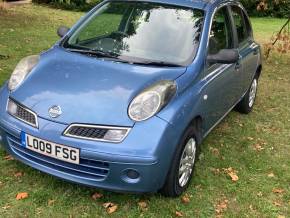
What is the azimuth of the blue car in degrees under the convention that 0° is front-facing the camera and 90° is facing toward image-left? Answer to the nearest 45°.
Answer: approximately 45°

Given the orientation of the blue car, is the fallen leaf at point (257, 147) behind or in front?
behind

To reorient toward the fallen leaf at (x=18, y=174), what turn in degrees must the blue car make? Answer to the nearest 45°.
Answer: approximately 45° to its right

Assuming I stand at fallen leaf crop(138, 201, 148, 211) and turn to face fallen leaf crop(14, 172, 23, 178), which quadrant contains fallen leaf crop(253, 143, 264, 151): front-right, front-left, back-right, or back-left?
back-right
